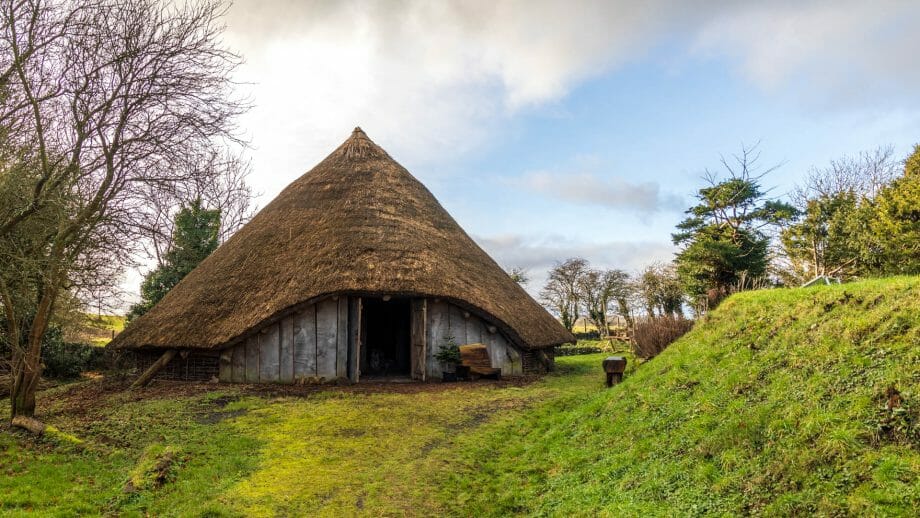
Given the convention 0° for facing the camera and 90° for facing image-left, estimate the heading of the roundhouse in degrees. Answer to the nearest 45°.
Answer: approximately 0°

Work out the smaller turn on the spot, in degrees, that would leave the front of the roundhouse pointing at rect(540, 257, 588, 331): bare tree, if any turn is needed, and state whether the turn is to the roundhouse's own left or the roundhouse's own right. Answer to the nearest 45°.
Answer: approximately 135° to the roundhouse's own left

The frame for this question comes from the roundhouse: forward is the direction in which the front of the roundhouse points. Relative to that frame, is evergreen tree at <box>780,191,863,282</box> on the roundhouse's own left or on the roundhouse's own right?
on the roundhouse's own left

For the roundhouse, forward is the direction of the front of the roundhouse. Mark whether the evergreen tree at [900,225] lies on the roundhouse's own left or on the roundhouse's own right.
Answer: on the roundhouse's own left

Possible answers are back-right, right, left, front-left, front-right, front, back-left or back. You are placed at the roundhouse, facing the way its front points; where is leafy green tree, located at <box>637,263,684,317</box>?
back-left

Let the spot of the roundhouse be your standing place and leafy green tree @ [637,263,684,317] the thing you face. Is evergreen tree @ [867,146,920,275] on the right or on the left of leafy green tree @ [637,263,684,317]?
right

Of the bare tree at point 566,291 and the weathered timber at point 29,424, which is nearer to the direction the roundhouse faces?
the weathered timber

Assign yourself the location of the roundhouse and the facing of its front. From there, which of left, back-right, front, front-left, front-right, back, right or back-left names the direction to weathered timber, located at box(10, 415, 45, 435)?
front-right

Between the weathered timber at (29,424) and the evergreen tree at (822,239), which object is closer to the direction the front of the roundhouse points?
the weathered timber
